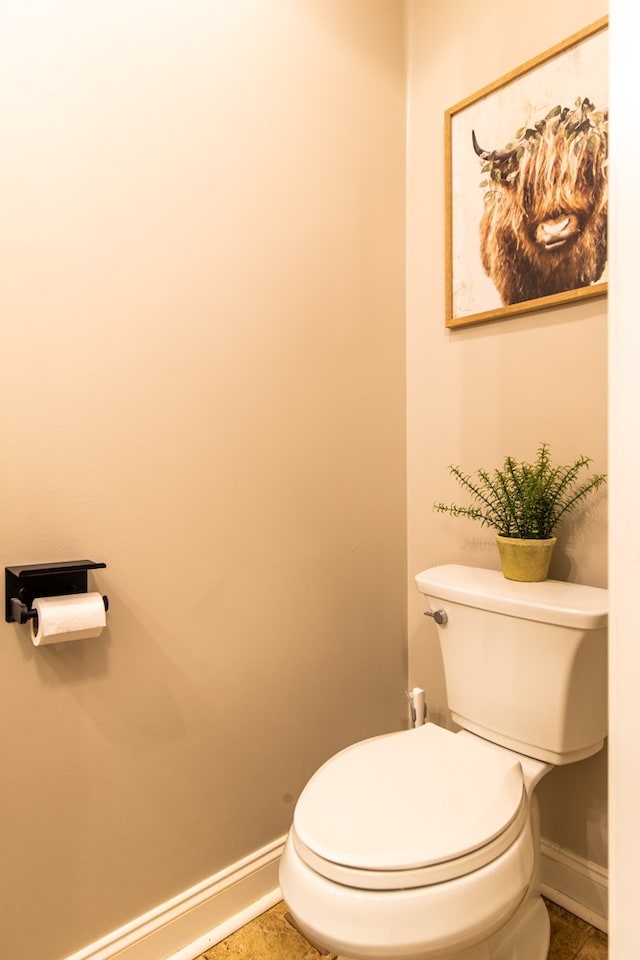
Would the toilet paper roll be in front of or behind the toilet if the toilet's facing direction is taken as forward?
in front

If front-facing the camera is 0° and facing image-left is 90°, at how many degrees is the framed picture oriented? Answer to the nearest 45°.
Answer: approximately 45°

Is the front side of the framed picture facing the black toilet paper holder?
yes

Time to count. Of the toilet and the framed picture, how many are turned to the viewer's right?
0

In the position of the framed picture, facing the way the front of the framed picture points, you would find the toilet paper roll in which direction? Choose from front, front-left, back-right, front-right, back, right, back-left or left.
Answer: front

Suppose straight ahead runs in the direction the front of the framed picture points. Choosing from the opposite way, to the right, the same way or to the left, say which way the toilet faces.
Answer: the same way

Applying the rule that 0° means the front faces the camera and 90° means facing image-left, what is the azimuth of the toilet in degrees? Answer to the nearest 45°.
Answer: approximately 45°
